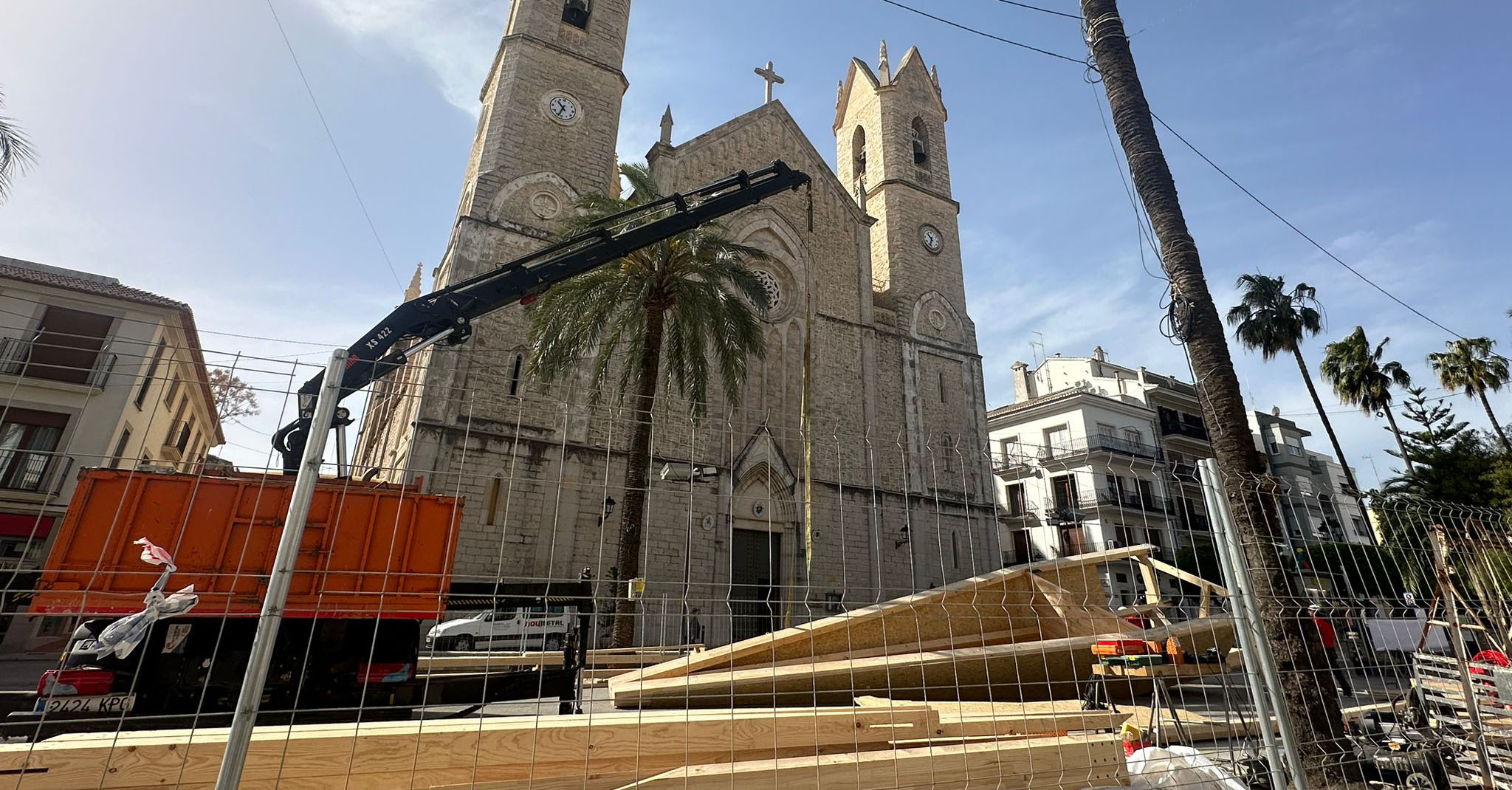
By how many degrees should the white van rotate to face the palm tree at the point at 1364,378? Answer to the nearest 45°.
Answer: approximately 180°

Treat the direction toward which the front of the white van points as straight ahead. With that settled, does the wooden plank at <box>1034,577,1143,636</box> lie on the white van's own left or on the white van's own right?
on the white van's own left

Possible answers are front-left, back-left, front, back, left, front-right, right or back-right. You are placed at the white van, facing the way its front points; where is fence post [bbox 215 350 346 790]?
left

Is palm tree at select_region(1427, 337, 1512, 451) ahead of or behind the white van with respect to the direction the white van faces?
behind

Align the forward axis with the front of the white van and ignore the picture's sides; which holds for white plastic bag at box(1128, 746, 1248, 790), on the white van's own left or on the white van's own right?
on the white van's own left

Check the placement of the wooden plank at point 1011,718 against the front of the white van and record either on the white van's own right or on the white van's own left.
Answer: on the white van's own left

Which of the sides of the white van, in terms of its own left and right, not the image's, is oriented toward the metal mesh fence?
left

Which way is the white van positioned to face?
to the viewer's left

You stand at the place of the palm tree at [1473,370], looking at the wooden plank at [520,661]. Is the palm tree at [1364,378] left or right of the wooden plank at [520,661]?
right

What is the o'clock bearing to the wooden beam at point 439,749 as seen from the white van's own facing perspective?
The wooden beam is roughly at 9 o'clock from the white van.

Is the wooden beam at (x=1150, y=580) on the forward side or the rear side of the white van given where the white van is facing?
on the rear side

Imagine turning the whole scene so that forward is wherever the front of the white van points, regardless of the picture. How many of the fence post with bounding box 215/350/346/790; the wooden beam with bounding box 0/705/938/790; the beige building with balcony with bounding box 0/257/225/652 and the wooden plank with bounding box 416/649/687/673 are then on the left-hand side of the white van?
3

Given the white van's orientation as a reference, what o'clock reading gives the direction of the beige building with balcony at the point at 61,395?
The beige building with balcony is roughly at 1 o'clock from the white van.
